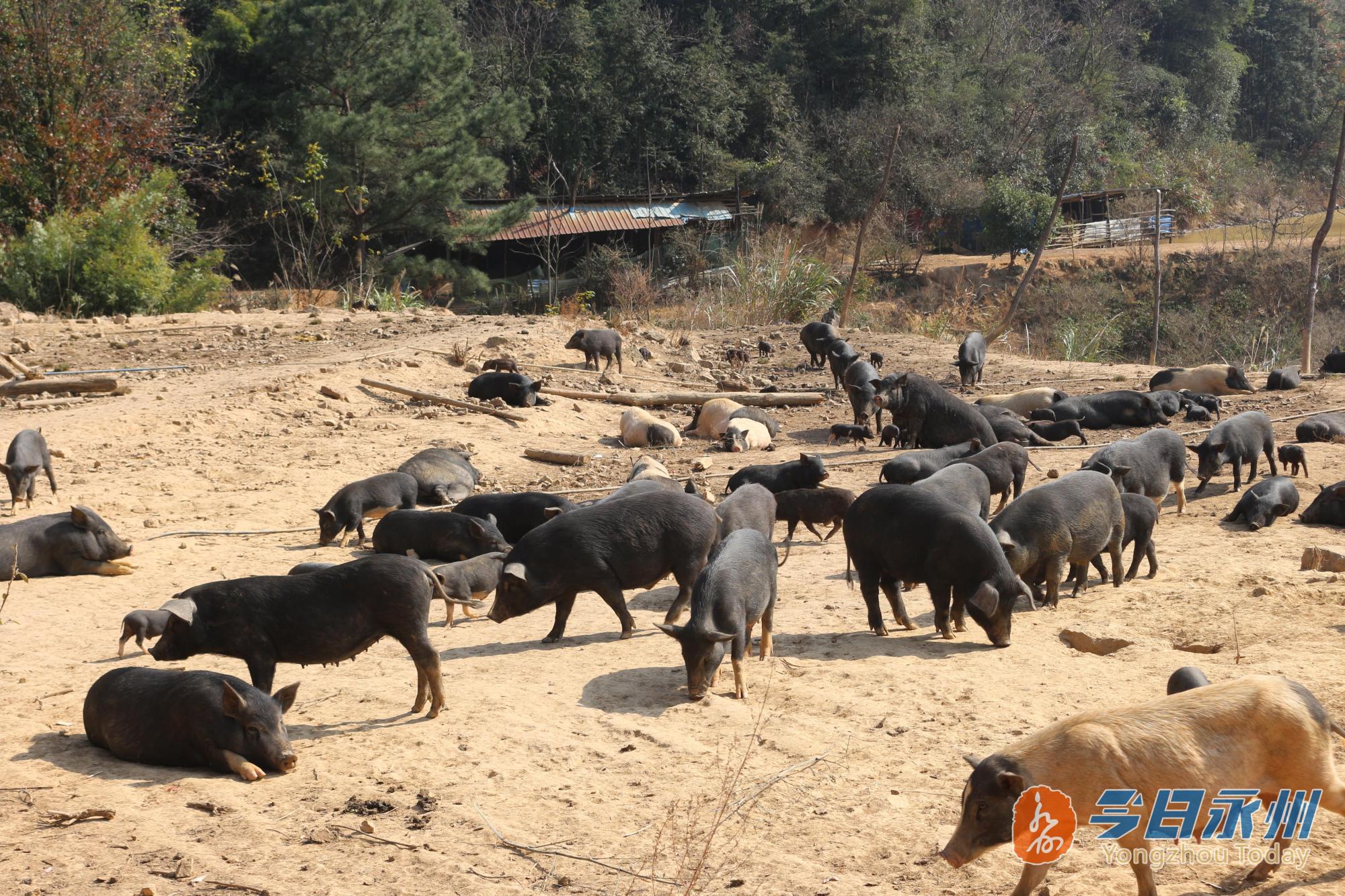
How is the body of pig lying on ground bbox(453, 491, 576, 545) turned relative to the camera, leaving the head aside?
to the viewer's right

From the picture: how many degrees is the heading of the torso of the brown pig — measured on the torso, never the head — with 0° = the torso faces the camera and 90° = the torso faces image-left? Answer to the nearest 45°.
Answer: approximately 90°

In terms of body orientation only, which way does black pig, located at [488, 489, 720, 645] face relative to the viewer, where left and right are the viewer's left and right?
facing to the left of the viewer

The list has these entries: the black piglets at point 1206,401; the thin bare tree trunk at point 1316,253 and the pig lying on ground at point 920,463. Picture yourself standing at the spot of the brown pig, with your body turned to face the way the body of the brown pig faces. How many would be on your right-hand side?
3

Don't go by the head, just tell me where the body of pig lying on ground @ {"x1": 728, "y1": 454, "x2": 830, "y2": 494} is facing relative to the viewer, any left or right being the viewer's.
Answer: facing to the right of the viewer

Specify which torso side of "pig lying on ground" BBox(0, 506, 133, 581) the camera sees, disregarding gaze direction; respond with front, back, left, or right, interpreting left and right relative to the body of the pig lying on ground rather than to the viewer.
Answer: right

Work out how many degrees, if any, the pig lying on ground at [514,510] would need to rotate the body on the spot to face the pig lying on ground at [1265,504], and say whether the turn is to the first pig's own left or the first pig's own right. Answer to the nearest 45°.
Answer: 0° — it already faces it

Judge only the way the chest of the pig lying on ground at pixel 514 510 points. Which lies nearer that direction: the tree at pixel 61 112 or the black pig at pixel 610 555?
the black pig

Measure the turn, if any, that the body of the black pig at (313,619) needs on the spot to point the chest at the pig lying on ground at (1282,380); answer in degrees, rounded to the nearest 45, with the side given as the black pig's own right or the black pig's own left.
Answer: approximately 135° to the black pig's own right
